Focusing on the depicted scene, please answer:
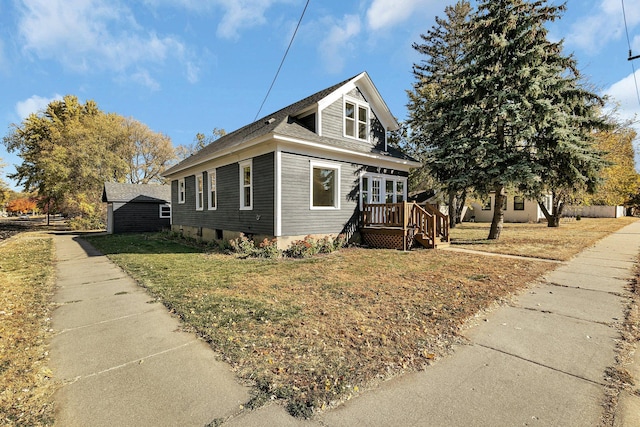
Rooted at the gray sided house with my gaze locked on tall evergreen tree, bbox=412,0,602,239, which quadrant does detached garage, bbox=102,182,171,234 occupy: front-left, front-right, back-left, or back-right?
back-left

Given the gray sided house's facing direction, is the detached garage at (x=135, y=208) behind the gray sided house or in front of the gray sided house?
behind

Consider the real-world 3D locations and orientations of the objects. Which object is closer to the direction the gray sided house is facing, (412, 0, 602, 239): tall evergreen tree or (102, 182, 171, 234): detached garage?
the tall evergreen tree

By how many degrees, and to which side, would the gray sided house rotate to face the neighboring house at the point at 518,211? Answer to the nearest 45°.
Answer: approximately 90° to its left

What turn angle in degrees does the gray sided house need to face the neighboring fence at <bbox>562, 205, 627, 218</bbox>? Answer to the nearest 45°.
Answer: approximately 90° to its left

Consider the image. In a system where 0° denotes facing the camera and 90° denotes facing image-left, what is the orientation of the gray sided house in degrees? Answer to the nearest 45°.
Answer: approximately 315°
